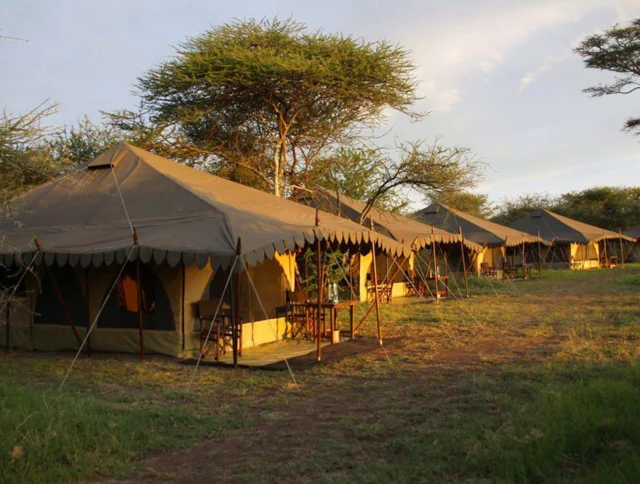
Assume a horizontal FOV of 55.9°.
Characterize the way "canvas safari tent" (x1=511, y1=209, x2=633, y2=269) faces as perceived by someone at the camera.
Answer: facing the viewer and to the right of the viewer

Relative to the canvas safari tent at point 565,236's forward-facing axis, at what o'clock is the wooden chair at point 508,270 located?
The wooden chair is roughly at 2 o'clock from the canvas safari tent.

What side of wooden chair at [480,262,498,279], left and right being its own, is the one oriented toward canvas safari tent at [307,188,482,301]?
right

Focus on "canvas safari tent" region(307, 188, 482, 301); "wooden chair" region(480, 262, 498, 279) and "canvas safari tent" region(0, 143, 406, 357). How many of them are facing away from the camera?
0

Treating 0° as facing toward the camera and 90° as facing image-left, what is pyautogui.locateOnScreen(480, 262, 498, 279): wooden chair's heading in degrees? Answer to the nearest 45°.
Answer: approximately 315°

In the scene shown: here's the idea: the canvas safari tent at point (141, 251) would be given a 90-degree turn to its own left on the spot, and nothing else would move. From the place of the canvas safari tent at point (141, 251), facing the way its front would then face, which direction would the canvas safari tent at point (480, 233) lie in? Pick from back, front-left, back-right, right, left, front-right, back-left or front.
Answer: front

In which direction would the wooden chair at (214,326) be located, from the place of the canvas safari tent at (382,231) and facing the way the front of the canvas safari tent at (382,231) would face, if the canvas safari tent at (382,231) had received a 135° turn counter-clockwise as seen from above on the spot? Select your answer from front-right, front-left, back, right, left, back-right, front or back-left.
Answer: back

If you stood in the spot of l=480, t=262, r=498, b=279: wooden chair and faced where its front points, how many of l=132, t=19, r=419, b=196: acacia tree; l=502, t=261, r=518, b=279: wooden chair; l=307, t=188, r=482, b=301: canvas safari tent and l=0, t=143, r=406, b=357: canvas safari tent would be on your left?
1

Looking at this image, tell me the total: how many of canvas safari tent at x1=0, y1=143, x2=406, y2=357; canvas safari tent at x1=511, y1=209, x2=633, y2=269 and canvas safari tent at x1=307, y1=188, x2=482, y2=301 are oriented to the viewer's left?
0

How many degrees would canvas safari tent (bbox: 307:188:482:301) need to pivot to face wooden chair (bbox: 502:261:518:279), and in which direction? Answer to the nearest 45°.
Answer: approximately 90° to its left

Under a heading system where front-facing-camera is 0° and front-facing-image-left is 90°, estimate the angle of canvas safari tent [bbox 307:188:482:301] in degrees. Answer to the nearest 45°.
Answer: approximately 315°

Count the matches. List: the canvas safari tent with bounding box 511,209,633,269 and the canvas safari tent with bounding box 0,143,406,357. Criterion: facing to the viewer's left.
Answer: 0
